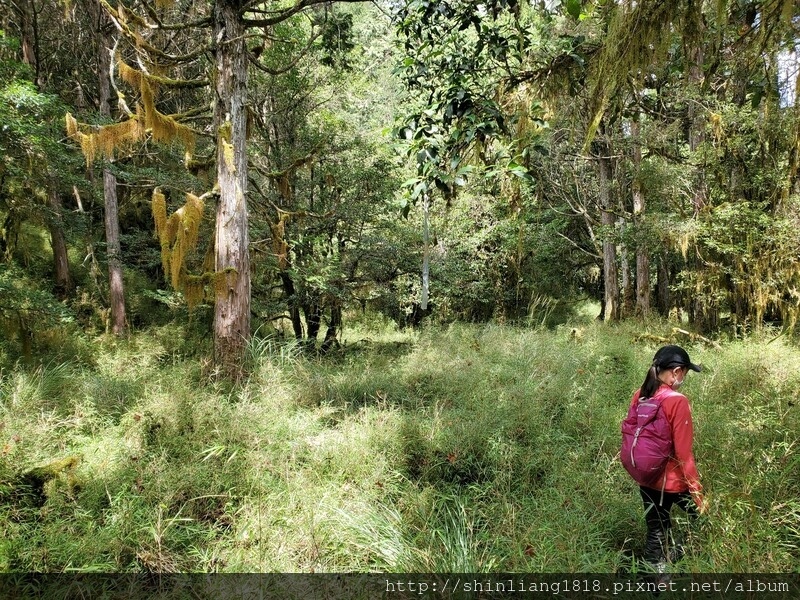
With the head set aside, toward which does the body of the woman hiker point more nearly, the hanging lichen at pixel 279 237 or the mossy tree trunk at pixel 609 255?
the mossy tree trunk

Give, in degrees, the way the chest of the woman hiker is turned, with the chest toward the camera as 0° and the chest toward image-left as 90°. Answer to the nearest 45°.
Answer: approximately 225°

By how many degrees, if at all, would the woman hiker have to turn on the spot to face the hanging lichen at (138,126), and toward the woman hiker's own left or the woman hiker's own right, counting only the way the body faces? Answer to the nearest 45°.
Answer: approximately 135° to the woman hiker's own left

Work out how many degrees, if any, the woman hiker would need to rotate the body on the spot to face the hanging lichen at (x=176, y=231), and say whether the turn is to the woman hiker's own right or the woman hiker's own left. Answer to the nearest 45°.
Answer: approximately 135° to the woman hiker's own left

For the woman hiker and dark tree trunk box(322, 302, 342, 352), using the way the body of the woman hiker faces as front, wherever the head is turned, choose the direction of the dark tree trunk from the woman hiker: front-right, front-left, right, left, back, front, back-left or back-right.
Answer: left

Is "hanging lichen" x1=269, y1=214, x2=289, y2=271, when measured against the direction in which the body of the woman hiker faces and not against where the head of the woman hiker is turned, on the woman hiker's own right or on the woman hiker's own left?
on the woman hiker's own left

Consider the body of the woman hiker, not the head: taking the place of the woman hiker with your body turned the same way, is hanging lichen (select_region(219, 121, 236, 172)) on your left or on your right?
on your left

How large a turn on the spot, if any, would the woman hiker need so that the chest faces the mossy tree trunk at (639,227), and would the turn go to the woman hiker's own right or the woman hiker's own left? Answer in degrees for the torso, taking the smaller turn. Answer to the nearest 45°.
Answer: approximately 45° to the woman hiker's own left

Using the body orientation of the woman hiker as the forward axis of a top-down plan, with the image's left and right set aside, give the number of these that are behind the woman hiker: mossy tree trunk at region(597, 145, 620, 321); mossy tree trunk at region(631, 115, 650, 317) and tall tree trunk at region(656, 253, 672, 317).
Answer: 0

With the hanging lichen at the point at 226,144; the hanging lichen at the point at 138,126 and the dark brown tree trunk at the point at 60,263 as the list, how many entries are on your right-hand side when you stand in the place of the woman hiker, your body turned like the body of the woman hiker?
0

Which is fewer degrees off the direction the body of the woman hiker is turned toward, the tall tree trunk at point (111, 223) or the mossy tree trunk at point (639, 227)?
the mossy tree trunk
